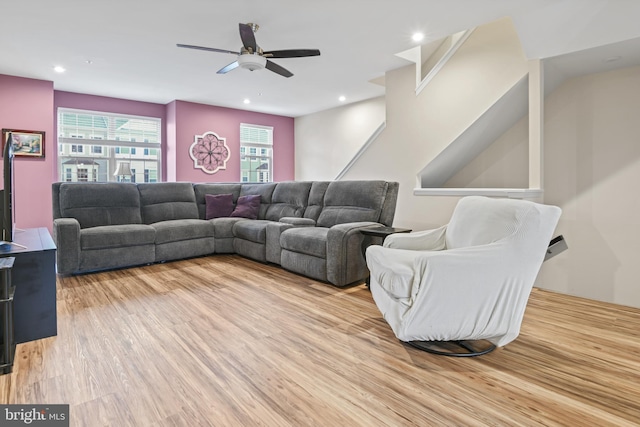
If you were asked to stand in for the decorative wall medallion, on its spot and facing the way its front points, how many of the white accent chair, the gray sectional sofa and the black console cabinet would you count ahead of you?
3

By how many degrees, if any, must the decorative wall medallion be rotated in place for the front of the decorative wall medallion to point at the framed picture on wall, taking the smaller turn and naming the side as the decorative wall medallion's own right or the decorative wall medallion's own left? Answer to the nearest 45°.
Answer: approximately 45° to the decorative wall medallion's own right

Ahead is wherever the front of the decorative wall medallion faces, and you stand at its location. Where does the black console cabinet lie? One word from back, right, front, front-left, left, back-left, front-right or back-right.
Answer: front

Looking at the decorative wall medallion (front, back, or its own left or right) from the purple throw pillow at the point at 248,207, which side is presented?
front

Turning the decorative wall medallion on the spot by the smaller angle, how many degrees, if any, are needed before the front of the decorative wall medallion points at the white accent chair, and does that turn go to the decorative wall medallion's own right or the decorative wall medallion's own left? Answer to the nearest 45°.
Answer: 0° — it already faces it

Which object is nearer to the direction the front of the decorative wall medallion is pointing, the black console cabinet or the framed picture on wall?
the black console cabinet

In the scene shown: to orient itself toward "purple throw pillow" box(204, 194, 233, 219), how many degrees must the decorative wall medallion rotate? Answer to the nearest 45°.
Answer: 0° — it already faces it

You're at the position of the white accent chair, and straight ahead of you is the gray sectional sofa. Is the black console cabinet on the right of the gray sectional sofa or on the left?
left

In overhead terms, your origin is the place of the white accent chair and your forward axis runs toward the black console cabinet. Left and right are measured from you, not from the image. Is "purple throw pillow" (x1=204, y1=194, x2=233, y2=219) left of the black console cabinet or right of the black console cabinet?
right

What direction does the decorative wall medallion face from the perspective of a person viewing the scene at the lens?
facing the viewer

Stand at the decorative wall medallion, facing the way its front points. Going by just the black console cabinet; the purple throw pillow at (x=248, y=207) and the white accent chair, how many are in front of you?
3

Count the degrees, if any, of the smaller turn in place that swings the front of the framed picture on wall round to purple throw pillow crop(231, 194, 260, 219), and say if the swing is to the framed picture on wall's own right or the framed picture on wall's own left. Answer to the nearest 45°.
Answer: approximately 45° to the framed picture on wall's own left

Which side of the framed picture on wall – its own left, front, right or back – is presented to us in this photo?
front
